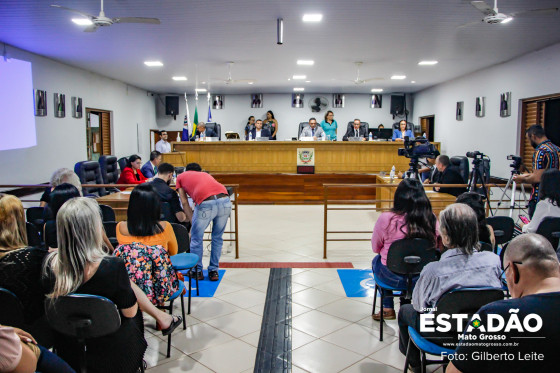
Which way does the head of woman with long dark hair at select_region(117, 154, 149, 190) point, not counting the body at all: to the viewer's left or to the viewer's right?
to the viewer's right

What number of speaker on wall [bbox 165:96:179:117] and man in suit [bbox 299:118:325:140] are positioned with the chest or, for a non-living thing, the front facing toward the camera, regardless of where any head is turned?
2

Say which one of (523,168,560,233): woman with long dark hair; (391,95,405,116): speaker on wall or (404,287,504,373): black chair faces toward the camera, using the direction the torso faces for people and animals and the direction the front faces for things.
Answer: the speaker on wall

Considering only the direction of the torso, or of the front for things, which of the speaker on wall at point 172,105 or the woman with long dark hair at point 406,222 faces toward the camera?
the speaker on wall

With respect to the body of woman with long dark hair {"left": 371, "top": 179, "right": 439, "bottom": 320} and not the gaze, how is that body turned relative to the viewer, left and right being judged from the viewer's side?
facing away from the viewer and to the left of the viewer

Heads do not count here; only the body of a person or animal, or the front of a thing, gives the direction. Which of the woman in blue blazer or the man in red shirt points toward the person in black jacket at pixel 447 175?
the woman in blue blazer

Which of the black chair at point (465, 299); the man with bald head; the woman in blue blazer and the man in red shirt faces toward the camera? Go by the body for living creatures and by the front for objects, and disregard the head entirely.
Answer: the woman in blue blazer

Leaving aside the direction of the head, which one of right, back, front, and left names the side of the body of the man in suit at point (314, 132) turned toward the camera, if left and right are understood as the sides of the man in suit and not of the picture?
front

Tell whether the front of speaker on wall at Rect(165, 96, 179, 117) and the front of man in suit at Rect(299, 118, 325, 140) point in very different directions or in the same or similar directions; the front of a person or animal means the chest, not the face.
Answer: same or similar directions

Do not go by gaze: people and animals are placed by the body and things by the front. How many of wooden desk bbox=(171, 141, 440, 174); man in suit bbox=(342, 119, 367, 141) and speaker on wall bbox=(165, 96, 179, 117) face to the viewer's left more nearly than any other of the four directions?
0

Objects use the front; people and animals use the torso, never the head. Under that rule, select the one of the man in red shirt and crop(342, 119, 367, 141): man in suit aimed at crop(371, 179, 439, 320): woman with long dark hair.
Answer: the man in suit

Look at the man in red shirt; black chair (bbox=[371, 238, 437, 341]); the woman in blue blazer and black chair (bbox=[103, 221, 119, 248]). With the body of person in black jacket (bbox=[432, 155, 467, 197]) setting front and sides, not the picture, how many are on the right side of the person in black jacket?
1

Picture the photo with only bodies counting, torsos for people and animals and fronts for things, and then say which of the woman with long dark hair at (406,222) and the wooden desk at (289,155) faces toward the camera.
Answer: the wooden desk

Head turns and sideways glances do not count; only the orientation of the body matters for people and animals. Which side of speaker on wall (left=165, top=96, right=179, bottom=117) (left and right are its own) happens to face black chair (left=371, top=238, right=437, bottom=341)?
front

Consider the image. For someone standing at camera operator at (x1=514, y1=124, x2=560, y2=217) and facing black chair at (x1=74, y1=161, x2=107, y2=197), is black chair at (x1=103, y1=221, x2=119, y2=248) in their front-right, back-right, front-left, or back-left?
front-left

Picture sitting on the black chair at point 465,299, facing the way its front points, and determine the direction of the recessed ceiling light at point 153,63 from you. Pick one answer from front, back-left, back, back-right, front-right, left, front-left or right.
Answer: front

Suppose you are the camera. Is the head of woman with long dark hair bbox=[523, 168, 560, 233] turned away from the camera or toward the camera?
away from the camera

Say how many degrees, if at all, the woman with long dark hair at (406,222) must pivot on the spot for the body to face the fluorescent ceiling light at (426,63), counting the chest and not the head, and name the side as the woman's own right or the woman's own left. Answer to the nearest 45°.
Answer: approximately 45° to the woman's own right

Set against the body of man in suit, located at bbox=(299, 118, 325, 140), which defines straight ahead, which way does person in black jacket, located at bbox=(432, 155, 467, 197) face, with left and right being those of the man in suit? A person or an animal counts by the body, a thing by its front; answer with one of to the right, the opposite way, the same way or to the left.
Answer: to the right

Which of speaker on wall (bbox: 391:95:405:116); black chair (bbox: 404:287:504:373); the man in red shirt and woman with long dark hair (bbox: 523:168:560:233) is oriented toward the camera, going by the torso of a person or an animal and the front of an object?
the speaker on wall

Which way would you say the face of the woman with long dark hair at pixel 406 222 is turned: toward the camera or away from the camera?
away from the camera
